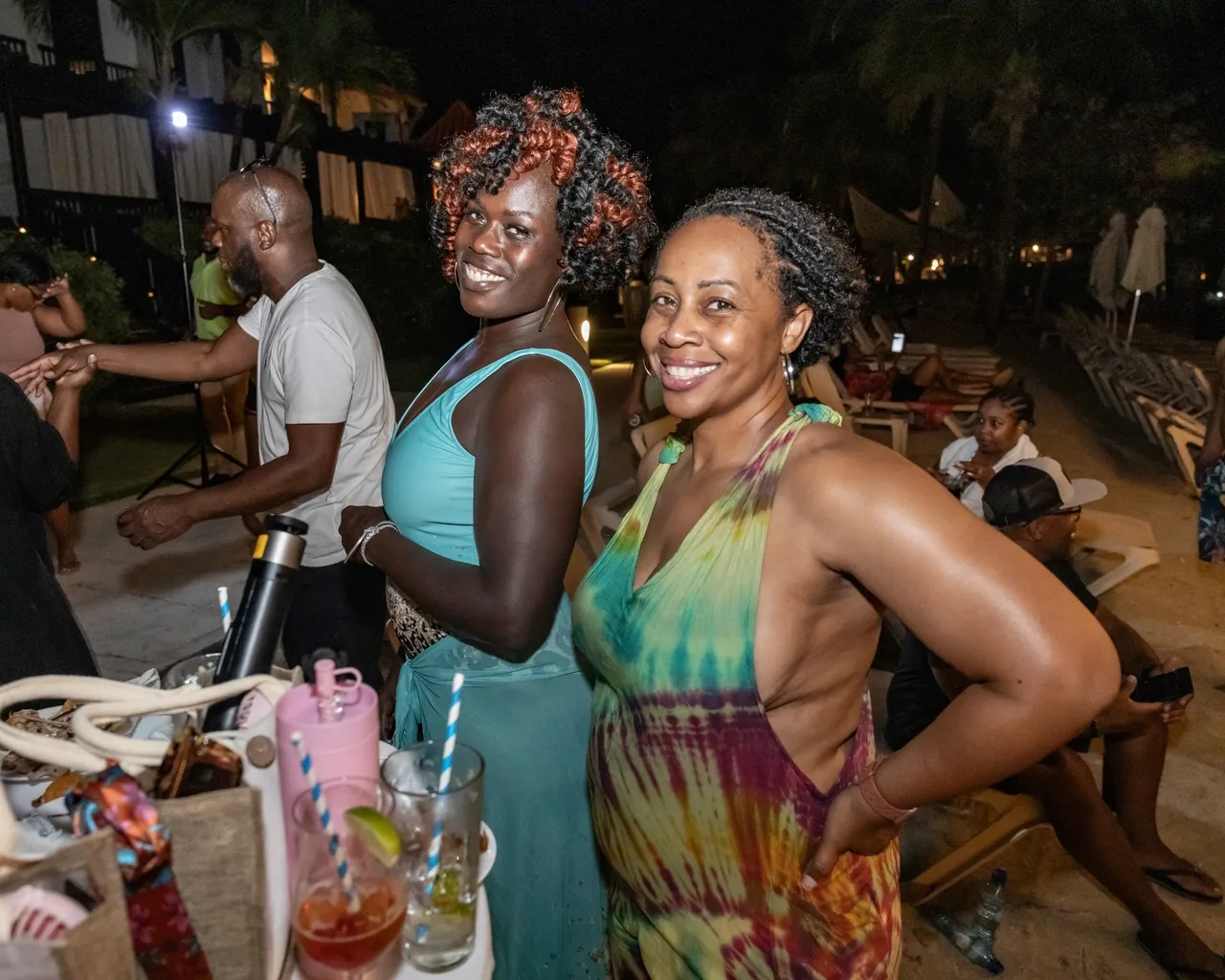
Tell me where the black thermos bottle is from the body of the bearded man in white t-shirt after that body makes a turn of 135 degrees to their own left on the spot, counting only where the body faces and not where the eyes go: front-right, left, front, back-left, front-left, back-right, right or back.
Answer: front-right

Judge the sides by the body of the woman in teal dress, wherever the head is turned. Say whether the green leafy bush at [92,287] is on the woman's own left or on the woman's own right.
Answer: on the woman's own right

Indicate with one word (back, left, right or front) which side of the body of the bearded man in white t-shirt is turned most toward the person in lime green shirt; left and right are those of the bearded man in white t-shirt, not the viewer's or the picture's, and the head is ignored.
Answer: right

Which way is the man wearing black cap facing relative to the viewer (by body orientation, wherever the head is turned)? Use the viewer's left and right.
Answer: facing to the right of the viewer

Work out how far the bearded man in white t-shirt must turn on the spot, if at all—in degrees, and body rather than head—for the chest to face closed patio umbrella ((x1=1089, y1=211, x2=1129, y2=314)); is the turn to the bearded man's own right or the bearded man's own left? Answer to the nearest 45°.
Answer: approximately 135° to the bearded man's own right

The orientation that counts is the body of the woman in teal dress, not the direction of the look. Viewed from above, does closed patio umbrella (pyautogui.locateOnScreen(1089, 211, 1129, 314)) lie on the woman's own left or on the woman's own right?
on the woman's own right

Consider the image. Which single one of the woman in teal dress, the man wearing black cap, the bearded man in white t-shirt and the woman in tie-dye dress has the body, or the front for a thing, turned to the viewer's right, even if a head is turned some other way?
the man wearing black cap

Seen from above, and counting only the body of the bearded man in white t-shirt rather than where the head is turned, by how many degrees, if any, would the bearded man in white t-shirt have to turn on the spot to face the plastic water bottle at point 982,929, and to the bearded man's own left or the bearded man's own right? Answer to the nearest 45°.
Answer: approximately 135° to the bearded man's own left

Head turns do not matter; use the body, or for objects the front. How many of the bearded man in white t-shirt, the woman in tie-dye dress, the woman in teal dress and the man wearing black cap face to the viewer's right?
1

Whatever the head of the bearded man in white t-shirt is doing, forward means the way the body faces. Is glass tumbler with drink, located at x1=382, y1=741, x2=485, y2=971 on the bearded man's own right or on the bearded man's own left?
on the bearded man's own left

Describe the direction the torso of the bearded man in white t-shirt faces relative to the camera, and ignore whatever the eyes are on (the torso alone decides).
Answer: to the viewer's left

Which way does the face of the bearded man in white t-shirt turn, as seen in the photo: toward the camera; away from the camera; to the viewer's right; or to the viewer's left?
to the viewer's left
